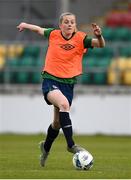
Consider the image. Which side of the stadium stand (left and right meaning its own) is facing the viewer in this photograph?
front

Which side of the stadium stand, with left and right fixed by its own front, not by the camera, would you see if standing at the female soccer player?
front

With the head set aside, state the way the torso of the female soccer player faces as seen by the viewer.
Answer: toward the camera

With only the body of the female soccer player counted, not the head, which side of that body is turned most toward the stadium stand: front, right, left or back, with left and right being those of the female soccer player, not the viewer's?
back

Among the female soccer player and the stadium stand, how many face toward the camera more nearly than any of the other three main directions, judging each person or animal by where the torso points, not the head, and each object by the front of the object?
2
